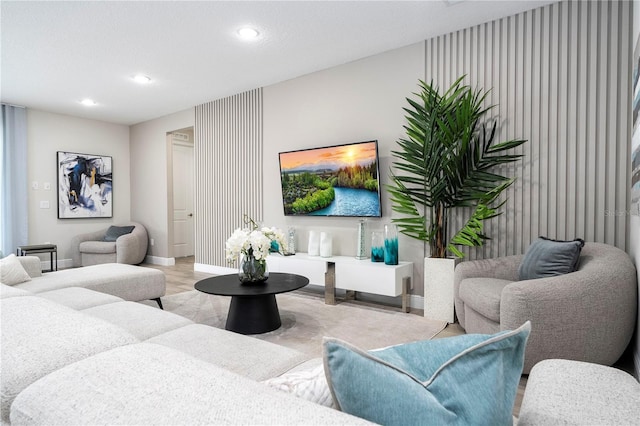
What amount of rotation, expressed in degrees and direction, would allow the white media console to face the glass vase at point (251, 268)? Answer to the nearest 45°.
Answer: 0° — it already faces it

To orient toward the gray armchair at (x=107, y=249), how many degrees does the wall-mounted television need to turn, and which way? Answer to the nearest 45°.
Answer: approximately 90° to its right

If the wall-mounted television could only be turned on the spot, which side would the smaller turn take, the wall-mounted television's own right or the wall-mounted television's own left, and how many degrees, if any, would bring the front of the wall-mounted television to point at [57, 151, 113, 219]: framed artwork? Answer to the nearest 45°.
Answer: approximately 90° to the wall-mounted television's own right

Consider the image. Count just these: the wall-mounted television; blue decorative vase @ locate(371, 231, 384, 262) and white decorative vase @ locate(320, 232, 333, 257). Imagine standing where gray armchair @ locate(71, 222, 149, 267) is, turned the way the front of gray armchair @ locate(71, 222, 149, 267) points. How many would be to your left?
3

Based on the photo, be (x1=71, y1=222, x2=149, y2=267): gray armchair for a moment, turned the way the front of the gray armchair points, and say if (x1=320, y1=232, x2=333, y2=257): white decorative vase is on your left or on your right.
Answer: on your left

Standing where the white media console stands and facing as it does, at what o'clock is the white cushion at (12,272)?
The white cushion is roughly at 1 o'clock from the white media console.

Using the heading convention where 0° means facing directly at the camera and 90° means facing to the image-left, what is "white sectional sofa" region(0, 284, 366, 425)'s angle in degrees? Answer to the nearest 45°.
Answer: approximately 225°

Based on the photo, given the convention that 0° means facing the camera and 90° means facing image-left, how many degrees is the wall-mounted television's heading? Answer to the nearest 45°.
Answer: approximately 45°

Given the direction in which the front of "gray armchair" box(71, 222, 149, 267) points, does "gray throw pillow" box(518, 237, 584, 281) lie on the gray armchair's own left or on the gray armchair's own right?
on the gray armchair's own left

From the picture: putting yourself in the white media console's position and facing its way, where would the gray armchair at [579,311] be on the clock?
The gray armchair is roughly at 9 o'clock from the white media console.

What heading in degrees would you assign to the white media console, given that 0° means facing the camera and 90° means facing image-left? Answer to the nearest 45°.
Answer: approximately 45°

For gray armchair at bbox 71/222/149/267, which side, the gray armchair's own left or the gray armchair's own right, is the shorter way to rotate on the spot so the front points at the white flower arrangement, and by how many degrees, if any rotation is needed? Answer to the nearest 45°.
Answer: approximately 45° to the gray armchair's own left

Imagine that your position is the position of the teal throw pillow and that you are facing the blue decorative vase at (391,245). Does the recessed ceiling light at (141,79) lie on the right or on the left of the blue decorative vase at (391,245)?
left
